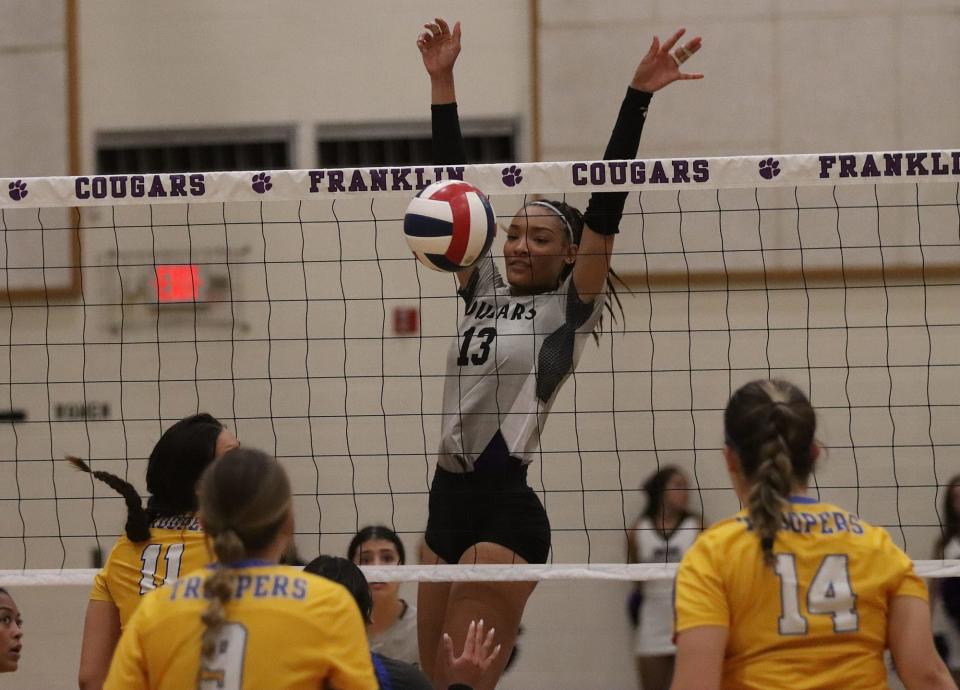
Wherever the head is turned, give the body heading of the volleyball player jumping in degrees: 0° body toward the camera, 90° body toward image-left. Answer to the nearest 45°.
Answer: approximately 45°

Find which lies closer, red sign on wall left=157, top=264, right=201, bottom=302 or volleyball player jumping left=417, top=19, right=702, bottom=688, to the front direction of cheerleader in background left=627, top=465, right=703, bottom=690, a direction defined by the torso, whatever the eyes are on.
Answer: the volleyball player jumping

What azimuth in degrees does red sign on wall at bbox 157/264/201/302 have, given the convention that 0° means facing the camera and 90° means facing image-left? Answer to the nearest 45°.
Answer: approximately 0°

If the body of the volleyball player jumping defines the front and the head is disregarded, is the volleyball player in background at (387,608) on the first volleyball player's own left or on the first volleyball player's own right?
on the first volleyball player's own right

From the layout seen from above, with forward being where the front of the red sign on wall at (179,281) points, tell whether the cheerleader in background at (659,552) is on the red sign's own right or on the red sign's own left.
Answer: on the red sign's own left

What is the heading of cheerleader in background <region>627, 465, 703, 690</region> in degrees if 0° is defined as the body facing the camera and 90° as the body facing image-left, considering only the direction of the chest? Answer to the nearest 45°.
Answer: approximately 315°

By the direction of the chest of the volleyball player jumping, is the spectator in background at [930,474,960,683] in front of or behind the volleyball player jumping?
behind

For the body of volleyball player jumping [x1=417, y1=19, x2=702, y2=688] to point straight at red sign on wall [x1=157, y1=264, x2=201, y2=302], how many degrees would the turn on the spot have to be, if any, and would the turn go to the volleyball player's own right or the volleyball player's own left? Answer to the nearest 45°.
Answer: approximately 90° to the volleyball player's own right
